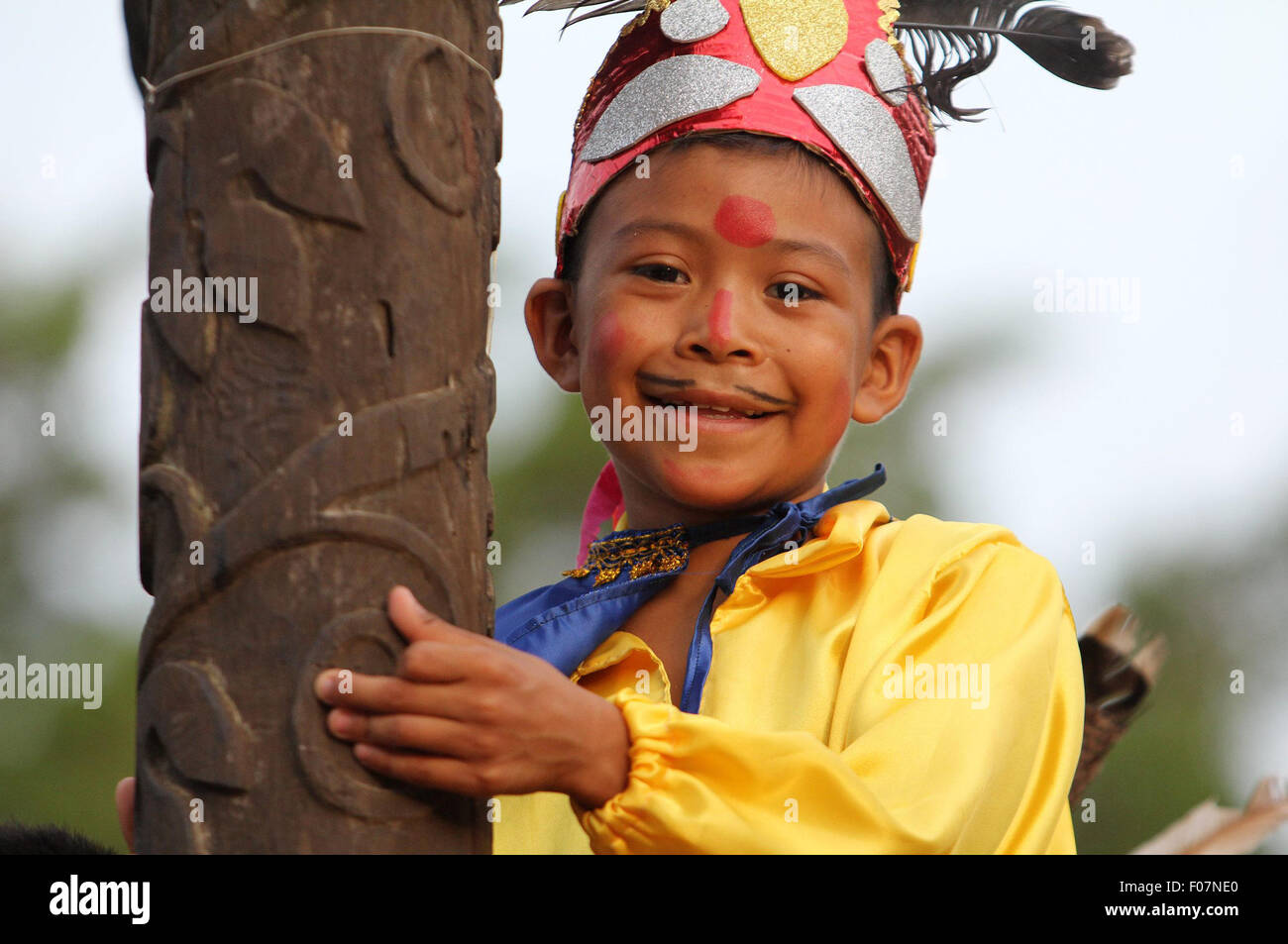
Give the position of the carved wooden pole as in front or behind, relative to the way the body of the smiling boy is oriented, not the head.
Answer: in front

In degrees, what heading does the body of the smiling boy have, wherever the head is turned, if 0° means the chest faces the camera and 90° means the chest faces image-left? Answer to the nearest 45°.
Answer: approximately 45°
